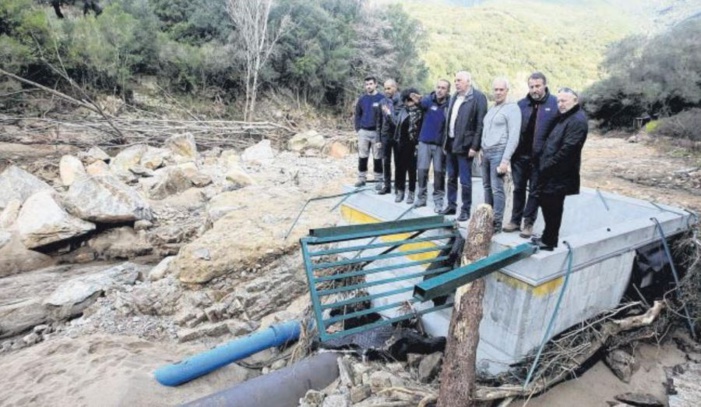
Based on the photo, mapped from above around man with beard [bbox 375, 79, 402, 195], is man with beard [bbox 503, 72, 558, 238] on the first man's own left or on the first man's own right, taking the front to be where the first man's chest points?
on the first man's own left

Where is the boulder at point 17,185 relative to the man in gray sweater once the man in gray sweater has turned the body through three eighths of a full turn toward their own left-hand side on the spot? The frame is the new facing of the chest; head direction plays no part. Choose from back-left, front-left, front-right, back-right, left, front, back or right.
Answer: back

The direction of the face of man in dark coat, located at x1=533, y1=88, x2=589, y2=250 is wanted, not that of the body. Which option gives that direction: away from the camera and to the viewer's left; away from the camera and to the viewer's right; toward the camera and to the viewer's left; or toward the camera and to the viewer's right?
toward the camera and to the viewer's left

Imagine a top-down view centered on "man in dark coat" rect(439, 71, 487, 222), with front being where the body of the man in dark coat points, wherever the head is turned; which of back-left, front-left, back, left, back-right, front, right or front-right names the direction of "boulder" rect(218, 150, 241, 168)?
right

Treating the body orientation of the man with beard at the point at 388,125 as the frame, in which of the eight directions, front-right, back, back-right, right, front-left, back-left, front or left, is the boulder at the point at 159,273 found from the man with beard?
front-right

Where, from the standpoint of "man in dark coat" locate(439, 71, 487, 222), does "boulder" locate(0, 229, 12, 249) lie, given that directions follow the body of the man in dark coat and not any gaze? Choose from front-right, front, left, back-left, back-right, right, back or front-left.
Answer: front-right

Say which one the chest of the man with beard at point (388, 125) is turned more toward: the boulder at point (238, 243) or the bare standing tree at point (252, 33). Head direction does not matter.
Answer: the boulder

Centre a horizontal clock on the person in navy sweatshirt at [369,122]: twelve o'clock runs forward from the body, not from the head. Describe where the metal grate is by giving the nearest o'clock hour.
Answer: The metal grate is roughly at 12 o'clock from the person in navy sweatshirt.

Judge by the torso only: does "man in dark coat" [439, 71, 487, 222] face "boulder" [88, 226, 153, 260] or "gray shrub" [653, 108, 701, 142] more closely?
the boulder

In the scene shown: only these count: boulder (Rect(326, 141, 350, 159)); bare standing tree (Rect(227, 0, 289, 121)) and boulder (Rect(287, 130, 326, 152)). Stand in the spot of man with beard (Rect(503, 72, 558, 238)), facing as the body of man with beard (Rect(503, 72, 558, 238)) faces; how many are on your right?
3

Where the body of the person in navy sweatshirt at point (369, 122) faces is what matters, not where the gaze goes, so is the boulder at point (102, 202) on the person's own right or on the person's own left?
on the person's own right
